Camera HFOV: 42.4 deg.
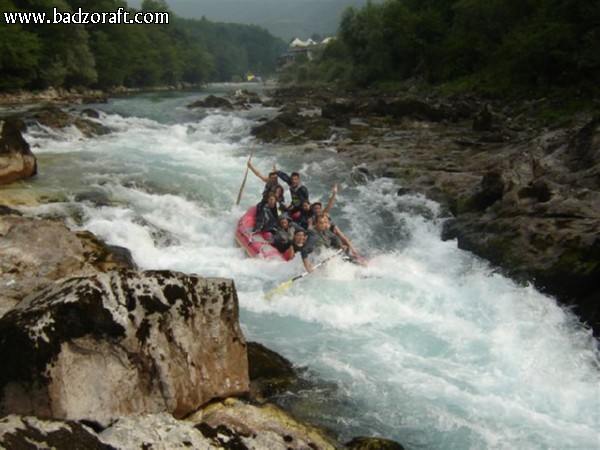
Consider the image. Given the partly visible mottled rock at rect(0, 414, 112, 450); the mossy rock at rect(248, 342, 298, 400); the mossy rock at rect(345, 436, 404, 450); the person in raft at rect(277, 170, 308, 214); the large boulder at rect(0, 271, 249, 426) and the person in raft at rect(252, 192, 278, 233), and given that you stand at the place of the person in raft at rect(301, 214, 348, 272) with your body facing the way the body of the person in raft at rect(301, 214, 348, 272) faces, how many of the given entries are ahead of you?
4

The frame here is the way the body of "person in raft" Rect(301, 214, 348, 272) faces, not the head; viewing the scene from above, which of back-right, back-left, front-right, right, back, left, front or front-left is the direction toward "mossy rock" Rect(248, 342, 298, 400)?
front

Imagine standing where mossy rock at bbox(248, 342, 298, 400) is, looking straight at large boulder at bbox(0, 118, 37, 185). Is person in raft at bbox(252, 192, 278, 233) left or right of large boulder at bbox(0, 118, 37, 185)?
right

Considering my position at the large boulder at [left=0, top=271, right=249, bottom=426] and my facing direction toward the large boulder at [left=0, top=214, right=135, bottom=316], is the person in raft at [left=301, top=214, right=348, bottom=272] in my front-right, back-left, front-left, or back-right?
front-right

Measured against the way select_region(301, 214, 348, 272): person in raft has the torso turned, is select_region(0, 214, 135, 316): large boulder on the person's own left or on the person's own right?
on the person's own right

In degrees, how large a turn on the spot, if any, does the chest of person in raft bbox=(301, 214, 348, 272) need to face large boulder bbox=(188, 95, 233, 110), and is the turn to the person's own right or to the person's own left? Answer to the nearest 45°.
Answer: approximately 180°

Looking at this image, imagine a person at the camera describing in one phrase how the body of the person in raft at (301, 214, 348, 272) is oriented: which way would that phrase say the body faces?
toward the camera

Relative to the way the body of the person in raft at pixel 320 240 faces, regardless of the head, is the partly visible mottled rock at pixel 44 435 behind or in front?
in front

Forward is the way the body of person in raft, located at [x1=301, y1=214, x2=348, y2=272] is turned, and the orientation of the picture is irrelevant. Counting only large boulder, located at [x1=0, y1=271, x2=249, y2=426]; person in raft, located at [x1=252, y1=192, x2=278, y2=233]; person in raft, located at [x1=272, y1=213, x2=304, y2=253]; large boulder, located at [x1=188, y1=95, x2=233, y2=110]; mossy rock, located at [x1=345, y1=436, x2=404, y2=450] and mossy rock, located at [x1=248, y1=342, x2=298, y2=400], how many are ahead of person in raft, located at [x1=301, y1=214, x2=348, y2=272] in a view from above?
3

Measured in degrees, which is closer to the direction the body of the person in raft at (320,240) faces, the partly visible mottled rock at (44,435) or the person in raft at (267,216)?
the partly visible mottled rock

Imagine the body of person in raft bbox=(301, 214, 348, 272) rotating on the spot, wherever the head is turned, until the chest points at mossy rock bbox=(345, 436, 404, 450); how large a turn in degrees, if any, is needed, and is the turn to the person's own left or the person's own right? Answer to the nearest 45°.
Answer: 0° — they already face it

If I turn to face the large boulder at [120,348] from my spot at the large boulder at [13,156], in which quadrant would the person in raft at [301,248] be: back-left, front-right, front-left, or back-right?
front-left

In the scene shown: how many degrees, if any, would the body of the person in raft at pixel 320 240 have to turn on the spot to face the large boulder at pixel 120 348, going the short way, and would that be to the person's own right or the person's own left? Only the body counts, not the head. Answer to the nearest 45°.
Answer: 0° — they already face it
